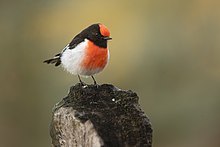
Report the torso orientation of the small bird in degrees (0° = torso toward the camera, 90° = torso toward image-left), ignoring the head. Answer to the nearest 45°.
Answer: approximately 315°
